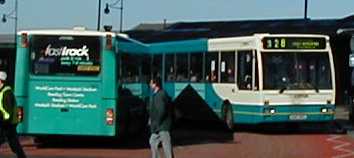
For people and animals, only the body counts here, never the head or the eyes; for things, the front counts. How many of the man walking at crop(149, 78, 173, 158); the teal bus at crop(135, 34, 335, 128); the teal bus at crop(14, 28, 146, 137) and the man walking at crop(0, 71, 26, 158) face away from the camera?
1

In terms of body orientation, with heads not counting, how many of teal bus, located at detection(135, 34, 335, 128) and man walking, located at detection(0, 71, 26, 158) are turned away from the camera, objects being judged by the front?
0

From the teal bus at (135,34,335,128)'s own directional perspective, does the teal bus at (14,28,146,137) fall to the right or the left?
on its right

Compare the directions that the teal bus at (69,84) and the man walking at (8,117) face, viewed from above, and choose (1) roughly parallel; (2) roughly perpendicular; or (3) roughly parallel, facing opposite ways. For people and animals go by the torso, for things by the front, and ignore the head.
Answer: roughly perpendicular

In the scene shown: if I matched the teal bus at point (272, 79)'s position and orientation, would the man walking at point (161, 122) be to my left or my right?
on my right

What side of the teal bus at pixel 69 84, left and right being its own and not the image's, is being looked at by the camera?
back

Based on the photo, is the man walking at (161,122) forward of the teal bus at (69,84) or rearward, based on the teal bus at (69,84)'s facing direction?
rearward
